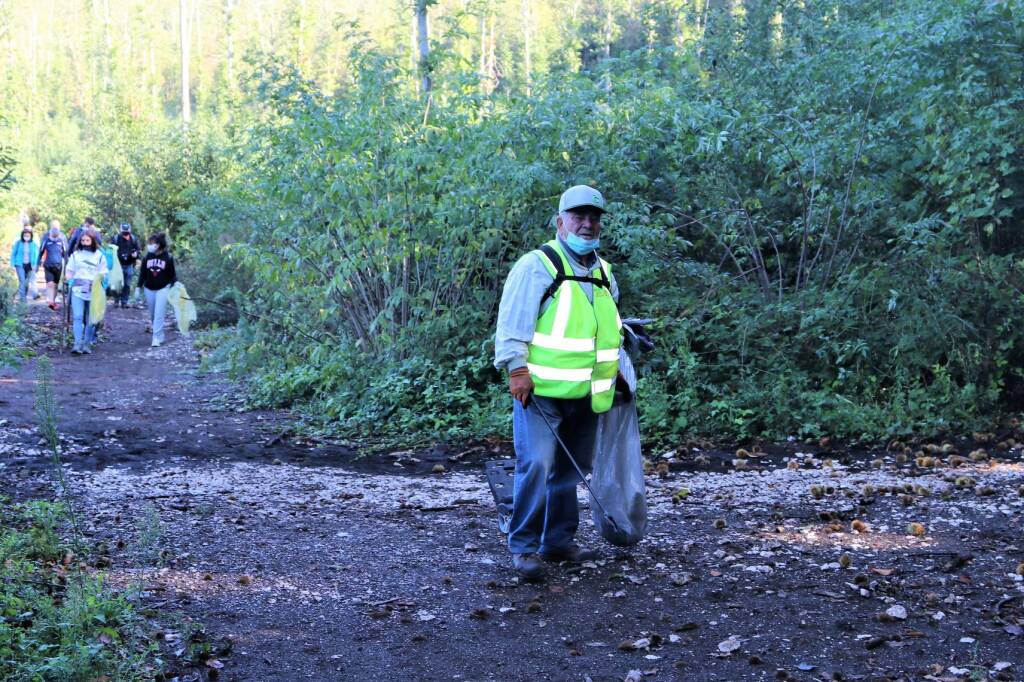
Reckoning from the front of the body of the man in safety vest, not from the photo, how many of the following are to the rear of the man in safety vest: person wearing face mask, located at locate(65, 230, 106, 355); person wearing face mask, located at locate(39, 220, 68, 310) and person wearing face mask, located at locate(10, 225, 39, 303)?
3

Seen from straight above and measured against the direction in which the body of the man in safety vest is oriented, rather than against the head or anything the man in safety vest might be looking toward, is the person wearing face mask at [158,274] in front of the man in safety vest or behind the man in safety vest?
behind

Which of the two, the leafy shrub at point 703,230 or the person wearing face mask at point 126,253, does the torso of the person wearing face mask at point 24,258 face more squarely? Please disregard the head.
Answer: the leafy shrub

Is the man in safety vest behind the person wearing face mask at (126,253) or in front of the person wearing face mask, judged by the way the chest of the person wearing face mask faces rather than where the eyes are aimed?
in front

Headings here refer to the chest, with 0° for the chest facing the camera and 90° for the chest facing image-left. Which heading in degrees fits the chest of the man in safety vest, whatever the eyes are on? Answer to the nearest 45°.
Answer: approximately 315°

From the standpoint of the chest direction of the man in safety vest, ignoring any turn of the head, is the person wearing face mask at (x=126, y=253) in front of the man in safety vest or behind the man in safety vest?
behind

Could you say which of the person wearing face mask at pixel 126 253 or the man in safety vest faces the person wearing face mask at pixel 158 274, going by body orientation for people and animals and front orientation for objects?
the person wearing face mask at pixel 126 253

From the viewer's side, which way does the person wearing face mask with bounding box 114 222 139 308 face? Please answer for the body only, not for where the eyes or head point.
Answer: toward the camera

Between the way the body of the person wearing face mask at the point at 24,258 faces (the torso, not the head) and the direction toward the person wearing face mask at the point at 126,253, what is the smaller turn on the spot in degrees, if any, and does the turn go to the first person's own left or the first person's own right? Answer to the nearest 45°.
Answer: approximately 90° to the first person's own left

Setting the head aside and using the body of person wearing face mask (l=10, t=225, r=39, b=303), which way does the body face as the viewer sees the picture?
toward the camera

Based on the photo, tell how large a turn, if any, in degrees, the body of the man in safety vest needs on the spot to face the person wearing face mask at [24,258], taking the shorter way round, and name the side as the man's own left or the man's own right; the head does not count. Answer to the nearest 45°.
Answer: approximately 180°
